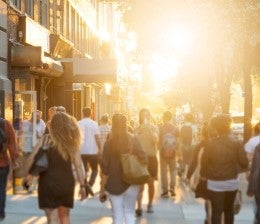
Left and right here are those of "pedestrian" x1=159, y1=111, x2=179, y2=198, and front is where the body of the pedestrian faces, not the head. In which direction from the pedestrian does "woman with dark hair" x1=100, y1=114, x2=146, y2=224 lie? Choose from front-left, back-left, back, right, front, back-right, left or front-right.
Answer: back

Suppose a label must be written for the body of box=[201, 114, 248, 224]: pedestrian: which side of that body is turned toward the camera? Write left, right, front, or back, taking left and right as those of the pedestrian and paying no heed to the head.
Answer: back

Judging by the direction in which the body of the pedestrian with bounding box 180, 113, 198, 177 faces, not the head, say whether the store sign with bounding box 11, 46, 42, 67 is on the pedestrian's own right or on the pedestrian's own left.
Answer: on the pedestrian's own left

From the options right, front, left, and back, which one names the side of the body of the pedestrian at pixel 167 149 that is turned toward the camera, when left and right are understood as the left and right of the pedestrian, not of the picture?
back

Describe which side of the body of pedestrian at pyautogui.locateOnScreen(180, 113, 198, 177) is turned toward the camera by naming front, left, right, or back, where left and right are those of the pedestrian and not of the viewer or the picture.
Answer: back

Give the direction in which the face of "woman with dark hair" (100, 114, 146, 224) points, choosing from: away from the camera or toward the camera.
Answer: away from the camera

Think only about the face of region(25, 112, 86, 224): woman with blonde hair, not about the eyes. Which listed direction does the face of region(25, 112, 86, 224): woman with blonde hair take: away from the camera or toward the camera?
away from the camera

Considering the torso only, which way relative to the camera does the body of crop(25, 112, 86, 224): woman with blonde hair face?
away from the camera
